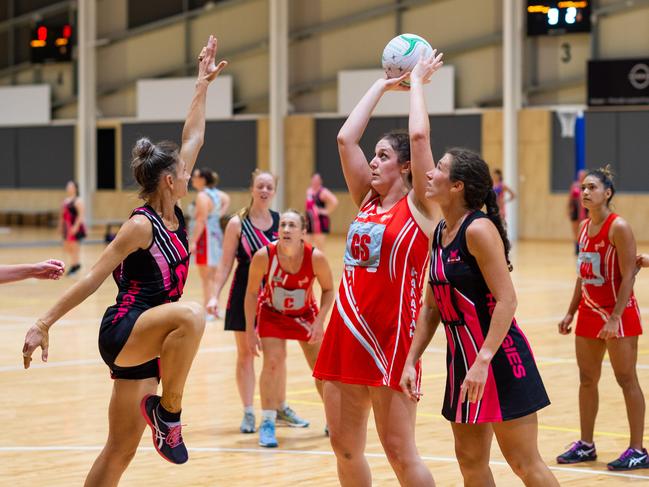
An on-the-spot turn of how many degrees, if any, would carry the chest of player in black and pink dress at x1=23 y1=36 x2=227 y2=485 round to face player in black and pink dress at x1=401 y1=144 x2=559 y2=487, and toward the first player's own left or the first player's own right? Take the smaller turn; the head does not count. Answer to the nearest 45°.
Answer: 0° — they already face them

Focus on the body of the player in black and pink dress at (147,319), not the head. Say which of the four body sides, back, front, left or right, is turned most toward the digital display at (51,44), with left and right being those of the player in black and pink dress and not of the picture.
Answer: left

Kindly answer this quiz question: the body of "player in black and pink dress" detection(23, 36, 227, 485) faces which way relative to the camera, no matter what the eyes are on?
to the viewer's right

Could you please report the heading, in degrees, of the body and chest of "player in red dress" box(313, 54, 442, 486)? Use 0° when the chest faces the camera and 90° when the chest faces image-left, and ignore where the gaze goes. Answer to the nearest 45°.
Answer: approximately 45°

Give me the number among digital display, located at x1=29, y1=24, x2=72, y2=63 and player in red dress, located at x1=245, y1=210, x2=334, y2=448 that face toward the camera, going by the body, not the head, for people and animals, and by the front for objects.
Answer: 2

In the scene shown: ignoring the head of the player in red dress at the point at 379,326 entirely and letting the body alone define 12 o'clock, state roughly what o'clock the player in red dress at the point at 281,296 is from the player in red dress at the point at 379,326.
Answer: the player in red dress at the point at 281,296 is roughly at 4 o'clock from the player in red dress at the point at 379,326.

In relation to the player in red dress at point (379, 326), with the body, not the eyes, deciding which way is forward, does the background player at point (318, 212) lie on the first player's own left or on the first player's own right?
on the first player's own right

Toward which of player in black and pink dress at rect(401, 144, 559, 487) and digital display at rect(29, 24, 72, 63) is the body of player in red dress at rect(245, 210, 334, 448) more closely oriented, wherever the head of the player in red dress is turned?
the player in black and pink dress

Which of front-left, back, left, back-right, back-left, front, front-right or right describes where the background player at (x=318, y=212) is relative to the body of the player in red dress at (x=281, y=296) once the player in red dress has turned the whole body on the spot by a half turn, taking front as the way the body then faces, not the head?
front
